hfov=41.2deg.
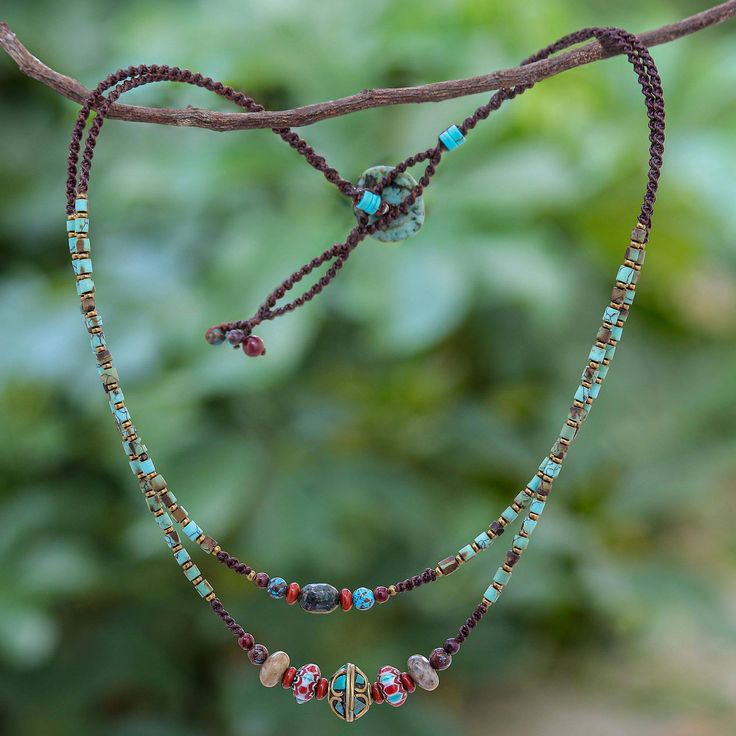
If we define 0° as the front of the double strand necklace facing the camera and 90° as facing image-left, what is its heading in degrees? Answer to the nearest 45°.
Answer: approximately 0°
